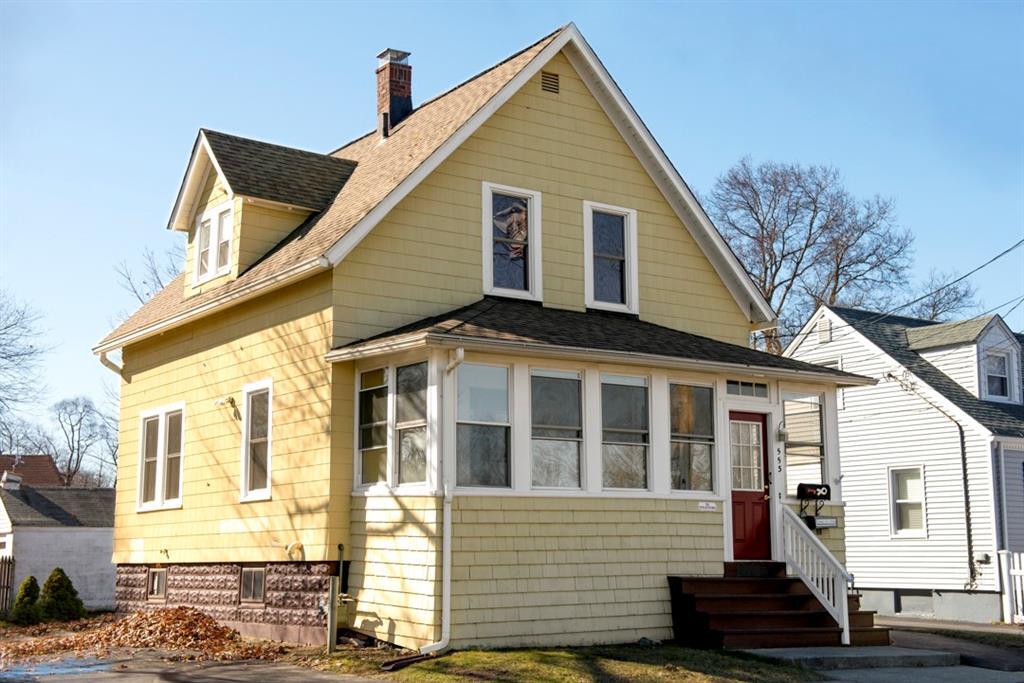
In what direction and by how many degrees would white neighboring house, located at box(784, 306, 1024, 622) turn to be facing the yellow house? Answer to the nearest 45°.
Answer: approximately 90° to its right

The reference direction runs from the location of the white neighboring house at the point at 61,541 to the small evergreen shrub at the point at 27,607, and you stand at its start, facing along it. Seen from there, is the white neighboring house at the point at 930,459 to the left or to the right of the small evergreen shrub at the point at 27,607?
left

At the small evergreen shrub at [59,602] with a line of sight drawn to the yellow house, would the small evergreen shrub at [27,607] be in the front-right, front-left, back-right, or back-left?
back-right

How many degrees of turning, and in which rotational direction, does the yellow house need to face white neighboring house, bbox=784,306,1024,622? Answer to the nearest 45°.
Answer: approximately 90° to its left

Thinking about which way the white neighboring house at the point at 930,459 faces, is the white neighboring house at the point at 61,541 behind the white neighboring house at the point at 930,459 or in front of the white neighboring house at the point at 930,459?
behind

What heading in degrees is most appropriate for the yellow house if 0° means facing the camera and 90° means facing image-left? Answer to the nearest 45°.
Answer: approximately 315°

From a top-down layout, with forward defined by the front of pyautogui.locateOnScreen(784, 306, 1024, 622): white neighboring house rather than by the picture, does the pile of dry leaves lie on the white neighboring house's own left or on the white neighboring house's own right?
on the white neighboring house's own right

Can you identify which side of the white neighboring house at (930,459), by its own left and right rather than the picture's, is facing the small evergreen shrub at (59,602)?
right

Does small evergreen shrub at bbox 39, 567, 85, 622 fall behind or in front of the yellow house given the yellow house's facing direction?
behind
